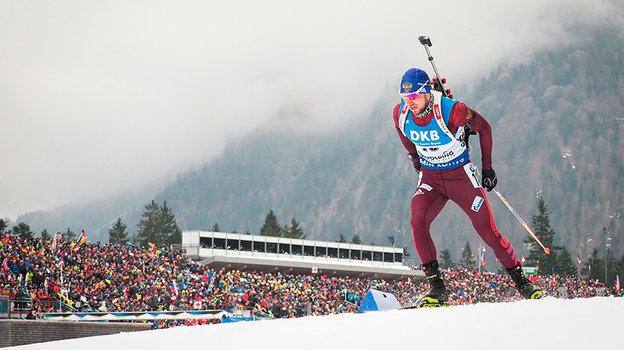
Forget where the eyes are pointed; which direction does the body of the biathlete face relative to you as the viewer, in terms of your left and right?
facing the viewer and to the left of the viewer
